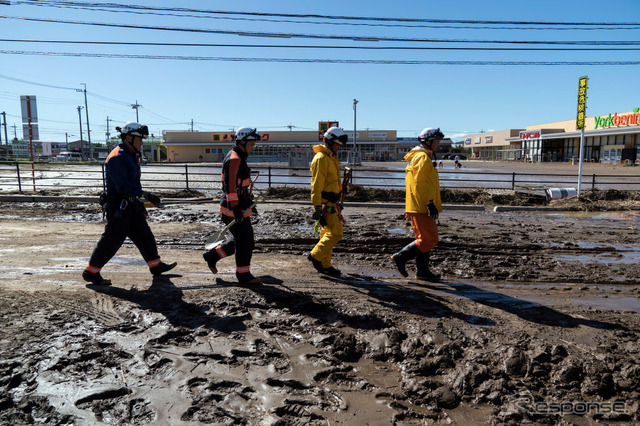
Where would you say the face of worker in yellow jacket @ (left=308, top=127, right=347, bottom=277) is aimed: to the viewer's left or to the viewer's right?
to the viewer's right

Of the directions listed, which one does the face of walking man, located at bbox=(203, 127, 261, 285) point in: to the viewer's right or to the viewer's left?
to the viewer's right

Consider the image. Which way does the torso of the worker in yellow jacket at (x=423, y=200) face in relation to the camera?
to the viewer's right

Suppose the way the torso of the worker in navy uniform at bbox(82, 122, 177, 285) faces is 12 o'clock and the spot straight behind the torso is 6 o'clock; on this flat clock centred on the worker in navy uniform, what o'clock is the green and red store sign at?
The green and red store sign is roughly at 11 o'clock from the worker in navy uniform.

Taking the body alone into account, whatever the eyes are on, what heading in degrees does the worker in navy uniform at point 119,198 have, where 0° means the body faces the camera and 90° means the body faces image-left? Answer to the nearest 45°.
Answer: approximately 270°

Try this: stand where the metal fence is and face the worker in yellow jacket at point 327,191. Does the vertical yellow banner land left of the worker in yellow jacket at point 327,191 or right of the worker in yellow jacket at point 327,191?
left

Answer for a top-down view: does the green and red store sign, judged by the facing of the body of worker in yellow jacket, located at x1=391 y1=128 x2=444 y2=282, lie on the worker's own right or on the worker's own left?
on the worker's own left

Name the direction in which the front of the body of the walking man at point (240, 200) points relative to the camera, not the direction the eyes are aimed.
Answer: to the viewer's right

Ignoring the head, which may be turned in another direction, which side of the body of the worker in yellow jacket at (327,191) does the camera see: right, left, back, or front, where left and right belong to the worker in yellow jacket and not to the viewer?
right

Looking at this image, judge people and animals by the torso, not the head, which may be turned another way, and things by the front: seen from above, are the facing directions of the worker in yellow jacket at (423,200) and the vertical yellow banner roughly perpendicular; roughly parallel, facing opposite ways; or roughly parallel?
roughly perpendicular

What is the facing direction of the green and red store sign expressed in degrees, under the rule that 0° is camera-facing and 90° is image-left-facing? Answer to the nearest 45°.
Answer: approximately 45°

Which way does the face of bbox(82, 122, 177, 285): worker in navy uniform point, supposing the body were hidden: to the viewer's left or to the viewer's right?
to the viewer's right
